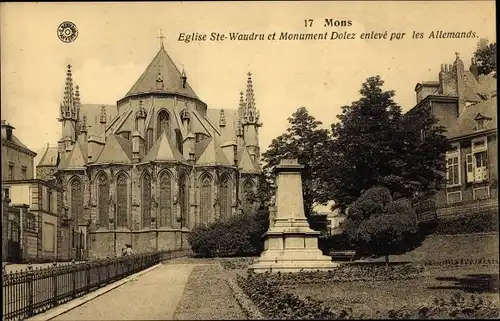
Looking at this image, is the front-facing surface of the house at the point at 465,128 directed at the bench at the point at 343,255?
yes

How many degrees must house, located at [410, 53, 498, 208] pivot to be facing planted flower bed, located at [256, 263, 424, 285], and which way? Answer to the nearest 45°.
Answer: approximately 45° to its left

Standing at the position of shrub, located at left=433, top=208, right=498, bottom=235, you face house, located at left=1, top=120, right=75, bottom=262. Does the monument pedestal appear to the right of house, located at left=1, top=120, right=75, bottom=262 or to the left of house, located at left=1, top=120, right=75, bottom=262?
left

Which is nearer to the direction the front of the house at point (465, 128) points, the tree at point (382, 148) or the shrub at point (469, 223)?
the tree

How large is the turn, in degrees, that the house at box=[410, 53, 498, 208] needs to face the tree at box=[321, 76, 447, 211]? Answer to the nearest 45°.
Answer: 0° — it already faces it

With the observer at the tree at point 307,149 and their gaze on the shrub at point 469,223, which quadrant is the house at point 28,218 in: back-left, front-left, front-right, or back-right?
back-right

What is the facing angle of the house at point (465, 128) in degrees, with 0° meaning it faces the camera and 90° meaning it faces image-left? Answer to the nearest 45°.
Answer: approximately 45°
